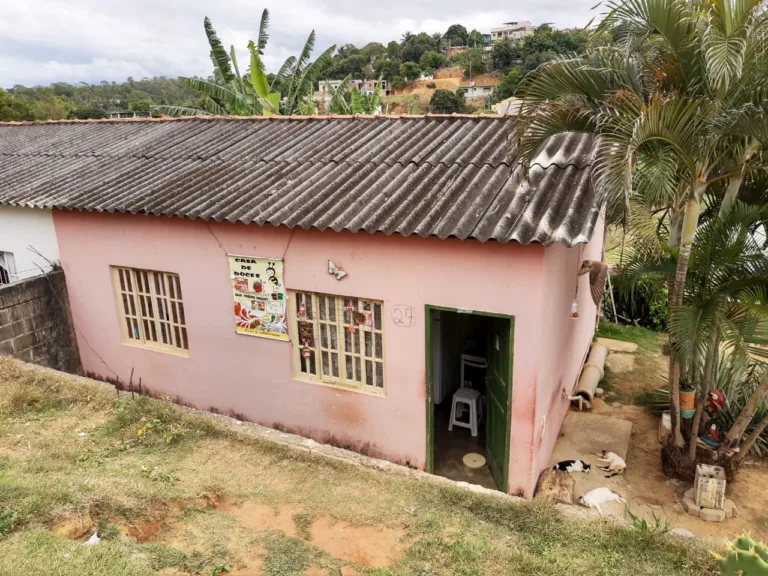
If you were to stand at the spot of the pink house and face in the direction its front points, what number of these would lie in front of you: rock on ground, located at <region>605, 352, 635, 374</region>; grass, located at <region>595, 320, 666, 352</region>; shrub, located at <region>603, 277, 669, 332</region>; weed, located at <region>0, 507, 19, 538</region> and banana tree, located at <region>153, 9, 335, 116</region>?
1

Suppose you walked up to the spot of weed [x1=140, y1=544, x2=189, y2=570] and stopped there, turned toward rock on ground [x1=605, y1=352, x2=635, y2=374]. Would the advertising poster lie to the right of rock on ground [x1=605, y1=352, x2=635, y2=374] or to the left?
left

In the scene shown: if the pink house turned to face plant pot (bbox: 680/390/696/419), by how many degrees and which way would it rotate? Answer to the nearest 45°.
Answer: approximately 90° to its left

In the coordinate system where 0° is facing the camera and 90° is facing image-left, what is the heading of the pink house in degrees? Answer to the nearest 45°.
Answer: approximately 45°

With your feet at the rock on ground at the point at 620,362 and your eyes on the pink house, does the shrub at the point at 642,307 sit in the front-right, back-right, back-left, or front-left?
back-right

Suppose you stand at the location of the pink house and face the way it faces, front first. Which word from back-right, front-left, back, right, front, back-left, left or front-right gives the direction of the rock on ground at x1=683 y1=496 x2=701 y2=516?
left

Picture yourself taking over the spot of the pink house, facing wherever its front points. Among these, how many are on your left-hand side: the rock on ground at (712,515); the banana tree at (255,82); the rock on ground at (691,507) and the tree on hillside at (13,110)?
2

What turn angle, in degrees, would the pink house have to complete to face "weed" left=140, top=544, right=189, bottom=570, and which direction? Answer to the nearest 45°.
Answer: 0° — it already faces it

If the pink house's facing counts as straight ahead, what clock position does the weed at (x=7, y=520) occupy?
The weed is roughly at 12 o'clock from the pink house.

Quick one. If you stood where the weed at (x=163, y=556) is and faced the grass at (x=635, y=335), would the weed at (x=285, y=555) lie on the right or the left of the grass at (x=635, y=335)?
right

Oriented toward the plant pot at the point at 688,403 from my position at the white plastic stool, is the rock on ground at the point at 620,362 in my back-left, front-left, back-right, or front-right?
front-left

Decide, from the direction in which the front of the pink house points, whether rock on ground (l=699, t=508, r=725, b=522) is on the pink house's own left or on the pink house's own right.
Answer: on the pink house's own left

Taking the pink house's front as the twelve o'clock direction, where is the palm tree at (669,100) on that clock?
The palm tree is roughly at 9 o'clock from the pink house.

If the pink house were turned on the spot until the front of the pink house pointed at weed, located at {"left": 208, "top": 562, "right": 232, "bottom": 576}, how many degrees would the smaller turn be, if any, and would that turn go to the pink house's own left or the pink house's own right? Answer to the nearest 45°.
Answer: approximately 45° to the pink house's own left

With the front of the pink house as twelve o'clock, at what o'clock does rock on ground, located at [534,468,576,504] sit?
The rock on ground is roughly at 9 o'clock from the pink house.

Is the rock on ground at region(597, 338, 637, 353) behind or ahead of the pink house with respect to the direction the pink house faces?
behind

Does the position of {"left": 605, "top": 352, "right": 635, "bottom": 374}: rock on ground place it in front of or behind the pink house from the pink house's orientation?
behind
